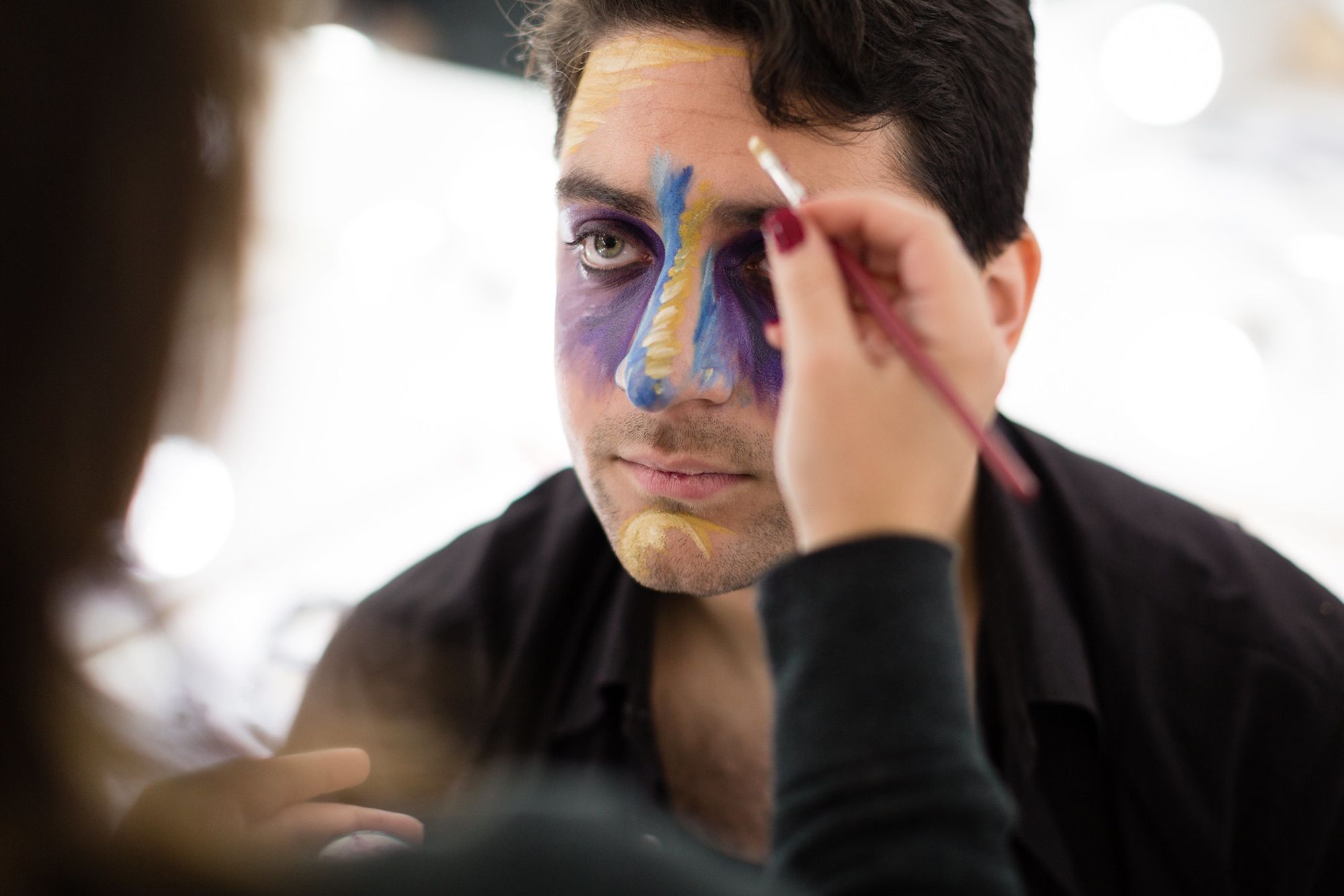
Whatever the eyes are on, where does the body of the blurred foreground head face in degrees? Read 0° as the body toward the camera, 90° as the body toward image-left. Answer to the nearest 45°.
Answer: approximately 225°
